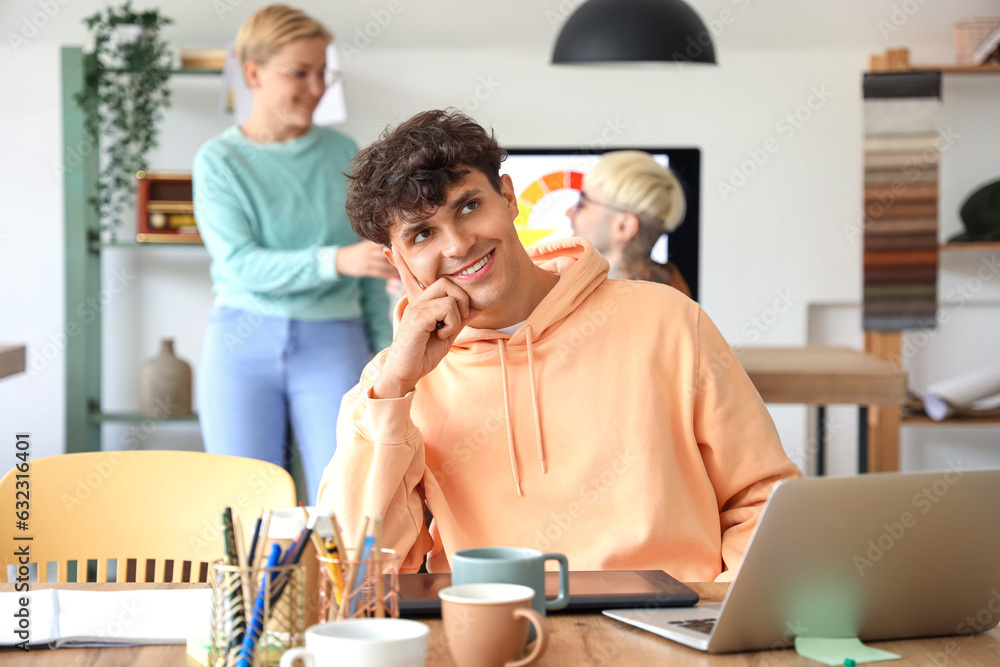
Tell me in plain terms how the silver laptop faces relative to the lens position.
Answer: facing away from the viewer and to the left of the viewer

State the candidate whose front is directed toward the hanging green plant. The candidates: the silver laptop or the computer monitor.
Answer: the silver laptop

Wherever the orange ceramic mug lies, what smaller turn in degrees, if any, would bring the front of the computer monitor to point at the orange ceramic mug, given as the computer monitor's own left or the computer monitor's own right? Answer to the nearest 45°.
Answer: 0° — it already faces it

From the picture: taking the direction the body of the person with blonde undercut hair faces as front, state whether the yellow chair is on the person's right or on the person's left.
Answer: on the person's left

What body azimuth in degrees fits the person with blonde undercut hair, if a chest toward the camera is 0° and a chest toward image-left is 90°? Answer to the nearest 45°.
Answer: approximately 90°

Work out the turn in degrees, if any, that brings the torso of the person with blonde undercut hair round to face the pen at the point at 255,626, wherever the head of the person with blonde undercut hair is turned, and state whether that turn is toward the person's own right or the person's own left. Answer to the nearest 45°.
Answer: approximately 90° to the person's own left

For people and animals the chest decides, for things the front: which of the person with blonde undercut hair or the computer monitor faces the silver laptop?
the computer monitor

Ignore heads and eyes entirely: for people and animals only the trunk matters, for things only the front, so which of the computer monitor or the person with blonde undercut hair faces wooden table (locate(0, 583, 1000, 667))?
the computer monitor

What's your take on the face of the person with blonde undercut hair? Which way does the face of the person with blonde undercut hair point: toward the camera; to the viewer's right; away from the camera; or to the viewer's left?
to the viewer's left

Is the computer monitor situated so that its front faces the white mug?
yes

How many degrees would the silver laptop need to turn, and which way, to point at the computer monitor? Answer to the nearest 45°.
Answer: approximately 45° to its right

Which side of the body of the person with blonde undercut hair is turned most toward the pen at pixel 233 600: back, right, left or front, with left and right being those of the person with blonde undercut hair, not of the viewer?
left
